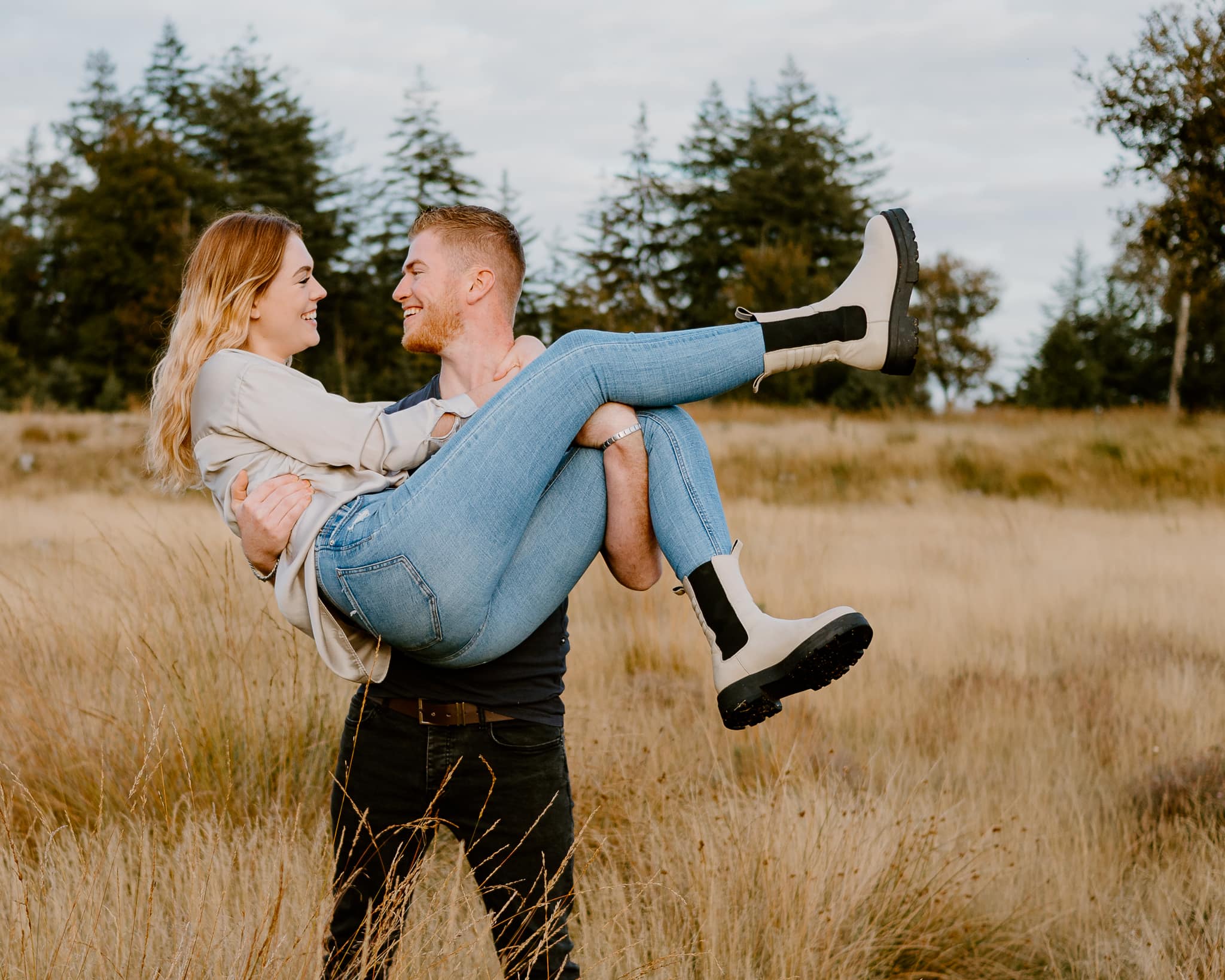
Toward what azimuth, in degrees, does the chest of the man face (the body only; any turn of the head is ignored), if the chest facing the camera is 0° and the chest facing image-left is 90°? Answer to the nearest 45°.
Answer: approximately 45°

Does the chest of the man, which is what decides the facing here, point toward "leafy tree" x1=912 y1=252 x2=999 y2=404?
no

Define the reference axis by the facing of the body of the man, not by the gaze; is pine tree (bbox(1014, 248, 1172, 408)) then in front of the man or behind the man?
behind

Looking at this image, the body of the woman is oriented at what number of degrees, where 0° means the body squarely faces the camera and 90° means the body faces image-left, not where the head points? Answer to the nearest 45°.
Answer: approximately 270°
